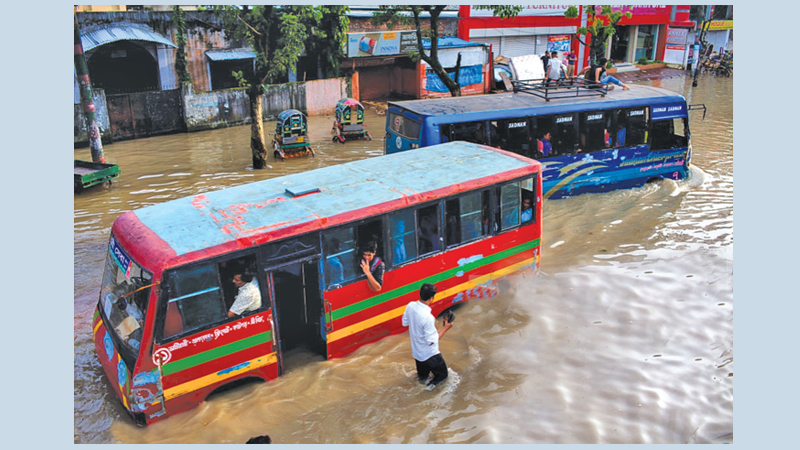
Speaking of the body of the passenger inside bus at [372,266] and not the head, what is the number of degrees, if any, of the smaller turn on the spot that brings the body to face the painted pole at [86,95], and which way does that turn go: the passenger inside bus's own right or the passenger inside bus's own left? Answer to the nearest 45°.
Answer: approximately 90° to the passenger inside bus's own right

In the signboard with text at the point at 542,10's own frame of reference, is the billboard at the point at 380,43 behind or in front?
in front

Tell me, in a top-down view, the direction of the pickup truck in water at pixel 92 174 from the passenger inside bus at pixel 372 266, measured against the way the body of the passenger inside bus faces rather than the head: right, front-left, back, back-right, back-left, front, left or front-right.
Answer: right

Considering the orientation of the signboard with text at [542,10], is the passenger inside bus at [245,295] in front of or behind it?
in front

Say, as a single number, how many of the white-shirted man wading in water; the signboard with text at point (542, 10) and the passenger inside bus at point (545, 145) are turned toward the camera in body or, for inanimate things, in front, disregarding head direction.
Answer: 1

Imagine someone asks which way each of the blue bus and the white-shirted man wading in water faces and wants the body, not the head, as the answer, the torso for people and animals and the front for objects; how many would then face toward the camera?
0

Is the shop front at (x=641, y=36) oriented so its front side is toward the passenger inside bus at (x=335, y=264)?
yes

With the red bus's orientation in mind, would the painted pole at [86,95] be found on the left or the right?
on its right

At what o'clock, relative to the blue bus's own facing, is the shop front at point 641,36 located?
The shop front is roughly at 11 o'clock from the blue bus.

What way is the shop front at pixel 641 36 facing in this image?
toward the camera

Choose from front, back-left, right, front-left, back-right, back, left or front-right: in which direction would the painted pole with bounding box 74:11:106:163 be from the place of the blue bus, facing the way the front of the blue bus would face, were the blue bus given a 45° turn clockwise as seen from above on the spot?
back

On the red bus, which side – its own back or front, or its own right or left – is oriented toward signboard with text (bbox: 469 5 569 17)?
back

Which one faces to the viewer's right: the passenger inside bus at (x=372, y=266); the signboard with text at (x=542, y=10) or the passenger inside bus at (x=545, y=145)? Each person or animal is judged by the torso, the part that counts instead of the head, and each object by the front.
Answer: the passenger inside bus at (x=545, y=145)

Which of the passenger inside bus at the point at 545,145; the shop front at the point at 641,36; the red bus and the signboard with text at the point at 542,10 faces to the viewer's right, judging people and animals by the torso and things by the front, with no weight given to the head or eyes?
the passenger inside bus

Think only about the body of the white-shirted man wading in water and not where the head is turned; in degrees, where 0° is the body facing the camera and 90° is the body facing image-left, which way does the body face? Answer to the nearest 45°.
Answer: approximately 225°

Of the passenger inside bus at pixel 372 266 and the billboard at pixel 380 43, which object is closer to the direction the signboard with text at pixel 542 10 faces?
the passenger inside bus

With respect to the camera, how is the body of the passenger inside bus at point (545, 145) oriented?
to the viewer's right
